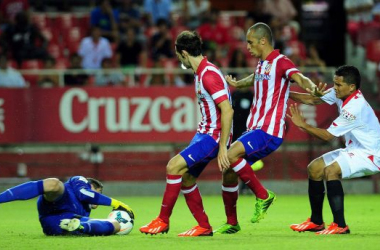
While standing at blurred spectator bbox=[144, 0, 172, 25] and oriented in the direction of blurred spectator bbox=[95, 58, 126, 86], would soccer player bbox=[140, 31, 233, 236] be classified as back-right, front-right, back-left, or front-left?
front-left

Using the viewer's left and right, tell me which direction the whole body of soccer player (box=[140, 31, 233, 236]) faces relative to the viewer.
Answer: facing to the left of the viewer

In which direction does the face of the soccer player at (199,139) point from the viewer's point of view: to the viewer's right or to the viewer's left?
to the viewer's left

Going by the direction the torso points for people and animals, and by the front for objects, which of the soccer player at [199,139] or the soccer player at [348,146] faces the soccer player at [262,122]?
the soccer player at [348,146]

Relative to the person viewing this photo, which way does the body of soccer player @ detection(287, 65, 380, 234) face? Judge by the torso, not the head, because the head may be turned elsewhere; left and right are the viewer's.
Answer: facing to the left of the viewer

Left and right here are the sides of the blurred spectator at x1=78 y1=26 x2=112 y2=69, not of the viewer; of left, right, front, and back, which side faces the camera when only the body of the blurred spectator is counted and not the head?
front

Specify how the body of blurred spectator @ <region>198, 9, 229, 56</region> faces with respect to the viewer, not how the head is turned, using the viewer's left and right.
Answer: facing the viewer

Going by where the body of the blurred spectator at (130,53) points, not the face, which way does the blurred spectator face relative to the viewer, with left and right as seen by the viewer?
facing the viewer

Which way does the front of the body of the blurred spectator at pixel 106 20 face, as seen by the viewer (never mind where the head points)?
toward the camera

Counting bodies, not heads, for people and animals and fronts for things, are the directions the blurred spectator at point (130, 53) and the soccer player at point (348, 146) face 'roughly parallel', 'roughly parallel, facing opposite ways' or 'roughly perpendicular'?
roughly perpendicular

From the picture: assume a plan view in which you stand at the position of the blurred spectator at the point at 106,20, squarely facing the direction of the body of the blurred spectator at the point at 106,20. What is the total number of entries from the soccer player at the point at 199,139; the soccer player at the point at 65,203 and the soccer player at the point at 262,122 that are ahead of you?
3
